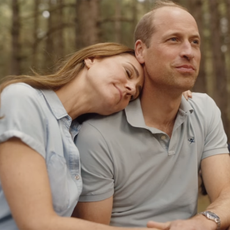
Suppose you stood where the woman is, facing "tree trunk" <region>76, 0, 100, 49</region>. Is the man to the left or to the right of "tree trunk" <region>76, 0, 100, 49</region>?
right

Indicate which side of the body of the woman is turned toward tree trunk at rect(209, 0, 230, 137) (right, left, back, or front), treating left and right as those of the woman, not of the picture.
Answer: left

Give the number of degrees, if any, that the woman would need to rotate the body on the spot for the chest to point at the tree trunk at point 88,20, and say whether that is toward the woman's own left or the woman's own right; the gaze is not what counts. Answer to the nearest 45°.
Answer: approximately 135° to the woman's own left

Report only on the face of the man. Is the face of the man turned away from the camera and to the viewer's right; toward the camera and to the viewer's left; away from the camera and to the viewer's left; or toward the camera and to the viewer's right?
toward the camera and to the viewer's right

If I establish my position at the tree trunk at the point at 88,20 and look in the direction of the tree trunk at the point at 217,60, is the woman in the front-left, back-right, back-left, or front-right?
back-right

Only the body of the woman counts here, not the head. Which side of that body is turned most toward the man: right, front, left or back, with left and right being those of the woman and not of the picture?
front

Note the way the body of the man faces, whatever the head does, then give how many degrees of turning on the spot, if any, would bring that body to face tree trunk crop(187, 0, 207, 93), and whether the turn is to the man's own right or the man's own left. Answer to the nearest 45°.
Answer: approximately 135° to the man's own left

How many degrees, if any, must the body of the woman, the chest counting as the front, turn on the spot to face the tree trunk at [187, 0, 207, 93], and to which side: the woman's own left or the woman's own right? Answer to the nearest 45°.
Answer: approximately 90° to the woman's own left

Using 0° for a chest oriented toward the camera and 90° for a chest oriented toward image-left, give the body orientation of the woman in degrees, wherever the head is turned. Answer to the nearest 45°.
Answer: approximately 315°

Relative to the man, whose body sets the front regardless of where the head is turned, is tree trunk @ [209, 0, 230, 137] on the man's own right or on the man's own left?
on the man's own left

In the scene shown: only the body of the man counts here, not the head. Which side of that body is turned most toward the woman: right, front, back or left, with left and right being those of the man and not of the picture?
right
